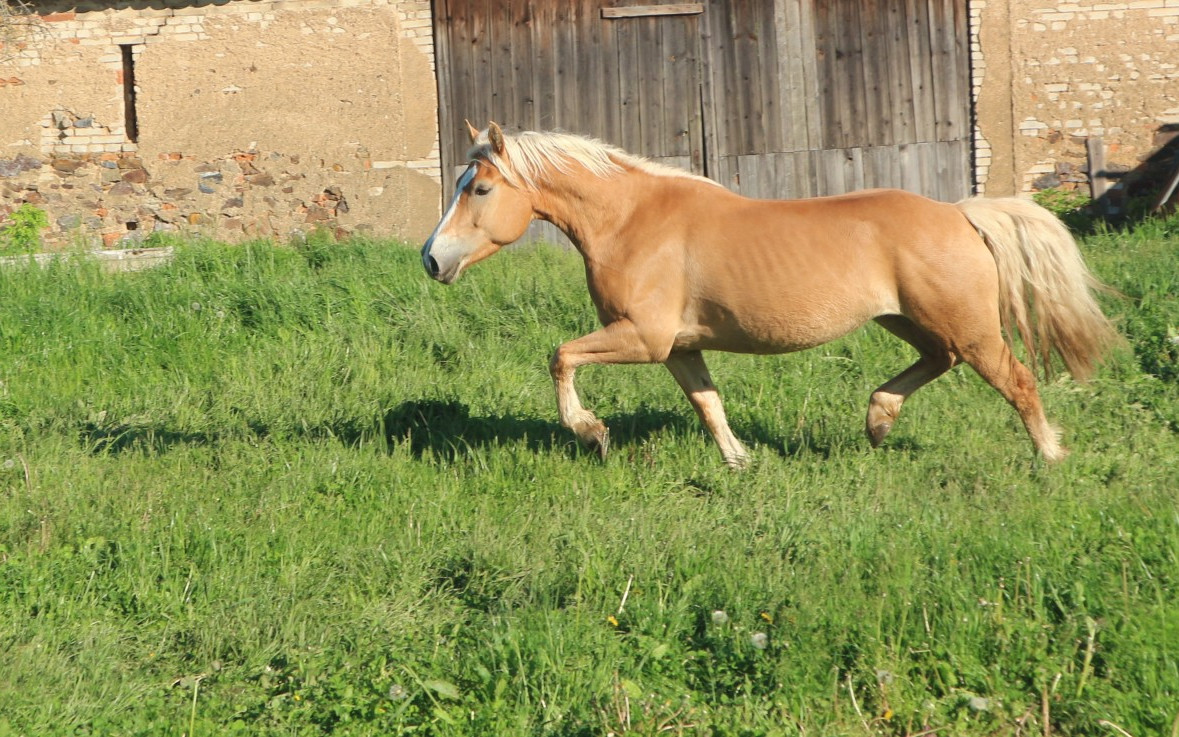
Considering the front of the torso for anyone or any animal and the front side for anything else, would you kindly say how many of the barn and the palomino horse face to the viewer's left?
1

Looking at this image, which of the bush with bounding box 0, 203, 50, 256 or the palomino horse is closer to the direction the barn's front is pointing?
the palomino horse

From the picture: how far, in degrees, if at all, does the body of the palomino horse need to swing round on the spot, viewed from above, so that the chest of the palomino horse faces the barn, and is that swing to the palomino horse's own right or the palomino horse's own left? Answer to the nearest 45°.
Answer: approximately 90° to the palomino horse's own right

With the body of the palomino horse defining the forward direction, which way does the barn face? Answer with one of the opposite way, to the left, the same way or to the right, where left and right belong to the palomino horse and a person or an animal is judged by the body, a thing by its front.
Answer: to the left

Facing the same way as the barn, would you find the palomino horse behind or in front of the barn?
in front

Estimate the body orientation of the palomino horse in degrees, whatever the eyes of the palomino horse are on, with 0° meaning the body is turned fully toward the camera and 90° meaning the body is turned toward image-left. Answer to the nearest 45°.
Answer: approximately 90°

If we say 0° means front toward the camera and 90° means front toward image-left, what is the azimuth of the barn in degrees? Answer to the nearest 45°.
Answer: approximately 0°

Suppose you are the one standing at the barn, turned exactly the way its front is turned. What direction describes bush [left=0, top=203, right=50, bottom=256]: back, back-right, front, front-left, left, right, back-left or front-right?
right
